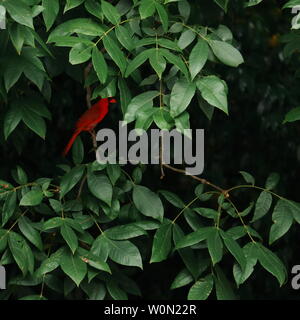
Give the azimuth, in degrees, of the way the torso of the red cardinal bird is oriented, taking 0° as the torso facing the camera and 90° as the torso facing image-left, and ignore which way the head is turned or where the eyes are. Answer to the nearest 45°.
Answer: approximately 270°
